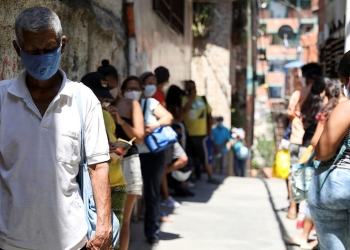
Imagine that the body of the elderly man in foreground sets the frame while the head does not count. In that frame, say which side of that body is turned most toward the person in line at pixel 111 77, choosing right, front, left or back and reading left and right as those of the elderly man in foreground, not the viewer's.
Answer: back

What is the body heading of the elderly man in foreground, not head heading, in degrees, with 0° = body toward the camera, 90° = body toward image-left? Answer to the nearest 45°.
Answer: approximately 0°

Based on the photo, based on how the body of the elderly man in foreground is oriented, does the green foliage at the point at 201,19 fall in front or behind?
behind
